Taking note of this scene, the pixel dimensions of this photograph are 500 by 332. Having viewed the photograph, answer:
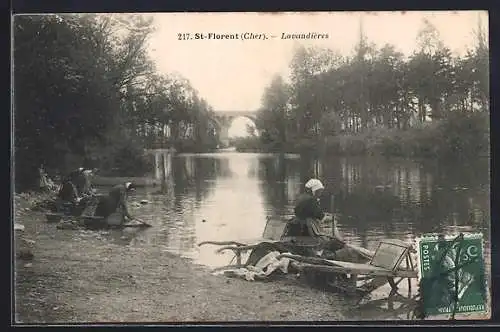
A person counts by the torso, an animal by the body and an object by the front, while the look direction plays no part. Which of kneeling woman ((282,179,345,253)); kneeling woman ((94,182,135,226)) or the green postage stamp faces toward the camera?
the green postage stamp

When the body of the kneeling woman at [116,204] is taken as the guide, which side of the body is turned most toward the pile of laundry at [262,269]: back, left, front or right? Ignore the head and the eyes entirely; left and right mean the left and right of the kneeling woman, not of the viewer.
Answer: right

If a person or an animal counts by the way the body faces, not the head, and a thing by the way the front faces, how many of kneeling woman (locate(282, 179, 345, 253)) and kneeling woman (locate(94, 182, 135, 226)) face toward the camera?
0

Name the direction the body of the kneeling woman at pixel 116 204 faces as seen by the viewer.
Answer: to the viewer's right
